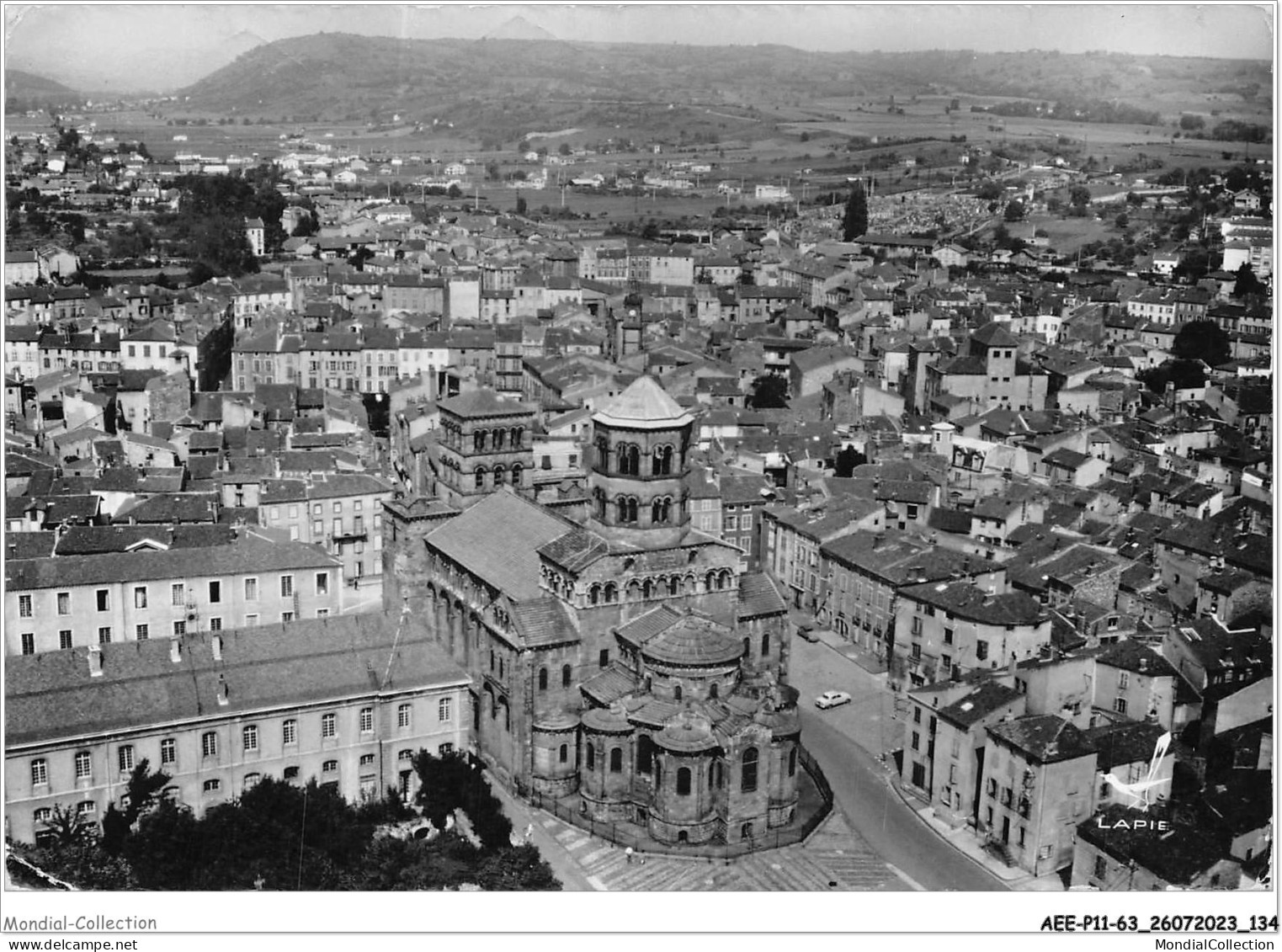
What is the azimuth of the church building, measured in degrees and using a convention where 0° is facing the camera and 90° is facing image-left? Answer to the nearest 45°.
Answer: approximately 135°

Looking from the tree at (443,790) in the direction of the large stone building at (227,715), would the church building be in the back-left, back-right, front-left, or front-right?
back-right

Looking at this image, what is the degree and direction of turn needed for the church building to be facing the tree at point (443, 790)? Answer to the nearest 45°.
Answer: approximately 90° to its left

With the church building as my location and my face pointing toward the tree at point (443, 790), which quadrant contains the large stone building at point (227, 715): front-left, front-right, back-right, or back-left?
front-right

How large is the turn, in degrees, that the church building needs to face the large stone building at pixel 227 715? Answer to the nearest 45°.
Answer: approximately 45° to its left

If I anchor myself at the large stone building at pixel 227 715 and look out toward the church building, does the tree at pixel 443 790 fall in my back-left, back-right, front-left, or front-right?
front-right
